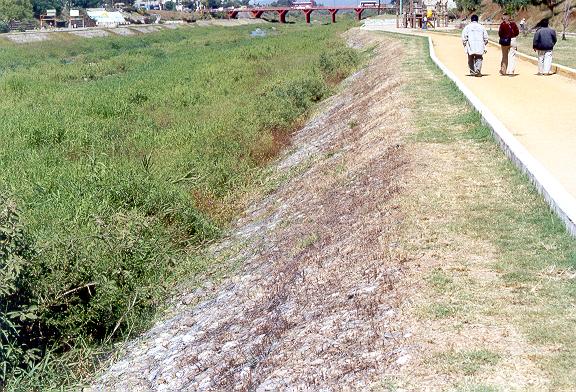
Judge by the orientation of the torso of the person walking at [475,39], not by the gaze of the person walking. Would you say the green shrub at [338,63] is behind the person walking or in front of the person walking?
in front

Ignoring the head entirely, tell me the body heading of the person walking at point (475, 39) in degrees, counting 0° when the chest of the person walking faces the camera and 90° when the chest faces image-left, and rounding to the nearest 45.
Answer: approximately 180°

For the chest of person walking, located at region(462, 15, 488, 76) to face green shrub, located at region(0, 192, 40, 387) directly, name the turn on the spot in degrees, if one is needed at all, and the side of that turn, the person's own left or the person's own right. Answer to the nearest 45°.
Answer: approximately 180°

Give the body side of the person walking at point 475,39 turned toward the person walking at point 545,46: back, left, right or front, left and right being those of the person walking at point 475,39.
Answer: right

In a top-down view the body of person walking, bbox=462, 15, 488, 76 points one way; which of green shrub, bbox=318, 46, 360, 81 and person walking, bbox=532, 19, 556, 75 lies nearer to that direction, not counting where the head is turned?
the green shrub

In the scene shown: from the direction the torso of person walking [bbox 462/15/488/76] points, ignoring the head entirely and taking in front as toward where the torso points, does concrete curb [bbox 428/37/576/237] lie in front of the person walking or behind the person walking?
behind
